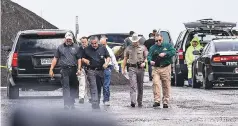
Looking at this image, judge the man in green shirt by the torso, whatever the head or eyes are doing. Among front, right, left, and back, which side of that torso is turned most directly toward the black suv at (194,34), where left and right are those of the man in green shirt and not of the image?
back

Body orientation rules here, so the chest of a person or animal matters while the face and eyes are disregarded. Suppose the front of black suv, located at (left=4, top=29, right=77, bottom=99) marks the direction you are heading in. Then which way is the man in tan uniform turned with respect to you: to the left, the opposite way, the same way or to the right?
the opposite way

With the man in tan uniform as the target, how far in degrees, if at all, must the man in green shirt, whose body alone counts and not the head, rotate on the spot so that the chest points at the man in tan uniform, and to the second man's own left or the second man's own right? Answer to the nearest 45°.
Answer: approximately 90° to the second man's own right

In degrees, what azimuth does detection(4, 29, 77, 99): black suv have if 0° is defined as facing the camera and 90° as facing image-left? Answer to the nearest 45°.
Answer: approximately 180°

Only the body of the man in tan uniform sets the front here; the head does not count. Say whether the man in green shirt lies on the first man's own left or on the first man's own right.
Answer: on the first man's own left
